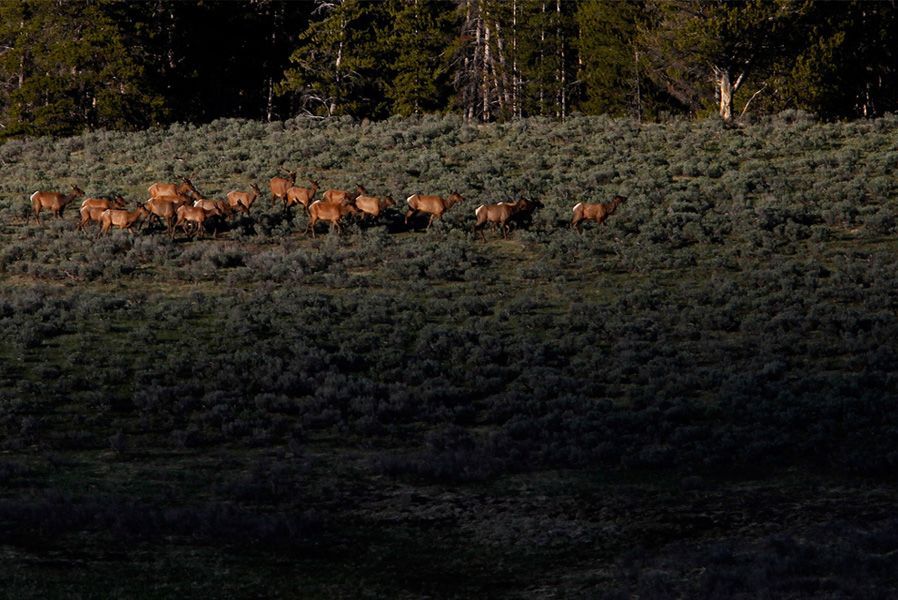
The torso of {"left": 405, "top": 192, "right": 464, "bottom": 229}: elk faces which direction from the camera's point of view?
to the viewer's right

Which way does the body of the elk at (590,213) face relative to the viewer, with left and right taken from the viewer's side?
facing to the right of the viewer

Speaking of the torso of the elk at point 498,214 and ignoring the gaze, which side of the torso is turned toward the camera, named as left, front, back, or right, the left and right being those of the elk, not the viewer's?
right

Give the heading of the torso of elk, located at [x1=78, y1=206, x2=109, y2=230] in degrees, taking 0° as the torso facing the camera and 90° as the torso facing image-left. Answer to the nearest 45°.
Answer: approximately 270°

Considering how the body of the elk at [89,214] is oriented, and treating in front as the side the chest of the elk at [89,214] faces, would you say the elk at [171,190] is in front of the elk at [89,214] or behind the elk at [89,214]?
in front

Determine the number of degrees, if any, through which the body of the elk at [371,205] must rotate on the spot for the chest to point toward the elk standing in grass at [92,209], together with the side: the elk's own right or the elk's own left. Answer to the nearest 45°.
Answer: approximately 180°

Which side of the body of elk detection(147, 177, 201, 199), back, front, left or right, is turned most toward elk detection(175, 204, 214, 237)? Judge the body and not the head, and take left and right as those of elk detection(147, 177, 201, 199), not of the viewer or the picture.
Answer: right

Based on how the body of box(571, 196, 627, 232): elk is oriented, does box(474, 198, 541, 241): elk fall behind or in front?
behind

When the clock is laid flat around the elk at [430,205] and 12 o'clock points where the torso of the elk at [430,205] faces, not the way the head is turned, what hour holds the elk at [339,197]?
the elk at [339,197] is roughly at 6 o'clock from the elk at [430,205].

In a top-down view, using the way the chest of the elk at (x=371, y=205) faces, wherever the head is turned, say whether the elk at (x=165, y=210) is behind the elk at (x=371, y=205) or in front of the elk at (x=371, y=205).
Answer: behind

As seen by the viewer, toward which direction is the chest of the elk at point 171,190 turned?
to the viewer's right

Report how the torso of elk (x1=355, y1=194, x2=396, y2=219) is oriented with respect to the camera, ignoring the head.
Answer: to the viewer's right

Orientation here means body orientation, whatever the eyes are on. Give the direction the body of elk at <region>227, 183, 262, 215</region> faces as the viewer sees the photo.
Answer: to the viewer's right

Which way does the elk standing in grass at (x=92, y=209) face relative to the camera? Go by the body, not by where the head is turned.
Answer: to the viewer's right

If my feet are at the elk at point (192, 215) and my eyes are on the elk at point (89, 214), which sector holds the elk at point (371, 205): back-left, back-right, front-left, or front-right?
back-right

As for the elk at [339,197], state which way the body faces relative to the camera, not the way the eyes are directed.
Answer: to the viewer's right

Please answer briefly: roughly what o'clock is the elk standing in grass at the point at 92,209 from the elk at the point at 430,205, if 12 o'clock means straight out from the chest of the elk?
The elk standing in grass is roughly at 6 o'clock from the elk.
